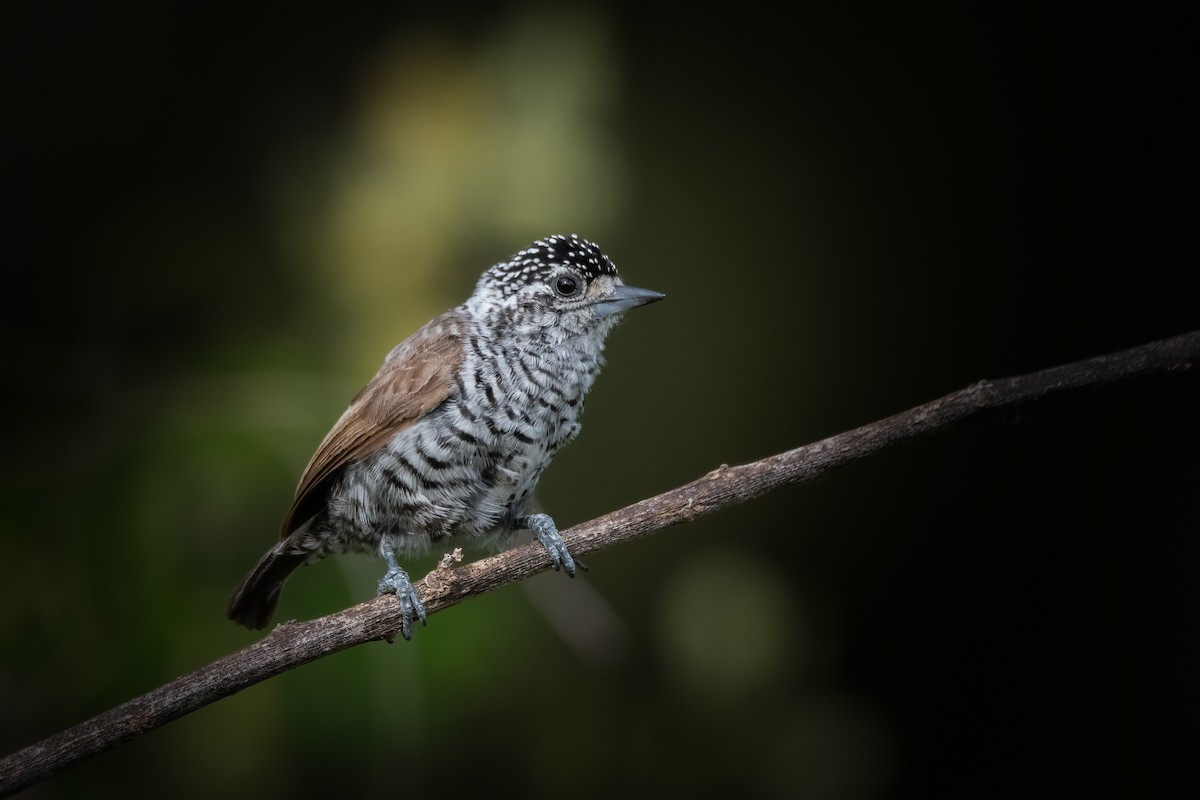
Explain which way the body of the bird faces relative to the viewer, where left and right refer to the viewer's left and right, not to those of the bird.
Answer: facing the viewer and to the right of the viewer
